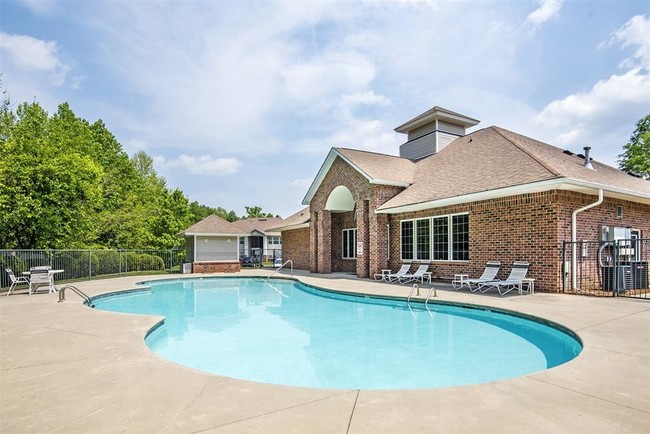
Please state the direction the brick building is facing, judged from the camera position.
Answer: facing the viewer and to the left of the viewer

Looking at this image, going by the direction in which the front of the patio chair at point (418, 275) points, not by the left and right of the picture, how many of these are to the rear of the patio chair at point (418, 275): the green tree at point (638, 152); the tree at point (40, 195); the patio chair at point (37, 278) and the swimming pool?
1

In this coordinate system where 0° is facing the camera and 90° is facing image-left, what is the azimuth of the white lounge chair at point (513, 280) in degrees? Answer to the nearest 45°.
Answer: approximately 45°

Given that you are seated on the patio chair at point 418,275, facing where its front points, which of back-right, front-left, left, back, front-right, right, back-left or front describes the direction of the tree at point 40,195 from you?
front-right

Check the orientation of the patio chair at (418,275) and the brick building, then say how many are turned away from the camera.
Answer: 0

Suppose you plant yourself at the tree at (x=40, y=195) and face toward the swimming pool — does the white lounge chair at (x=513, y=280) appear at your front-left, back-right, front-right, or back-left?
front-left

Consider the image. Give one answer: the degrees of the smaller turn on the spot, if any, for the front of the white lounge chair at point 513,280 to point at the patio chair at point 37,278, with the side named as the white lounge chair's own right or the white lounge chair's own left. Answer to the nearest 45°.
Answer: approximately 45° to the white lounge chair's own right

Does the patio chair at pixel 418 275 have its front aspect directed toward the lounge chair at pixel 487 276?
no

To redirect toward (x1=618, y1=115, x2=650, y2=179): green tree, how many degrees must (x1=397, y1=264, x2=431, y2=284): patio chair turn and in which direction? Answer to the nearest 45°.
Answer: approximately 180°

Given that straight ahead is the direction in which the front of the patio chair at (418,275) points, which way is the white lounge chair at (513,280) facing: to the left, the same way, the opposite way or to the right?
the same way

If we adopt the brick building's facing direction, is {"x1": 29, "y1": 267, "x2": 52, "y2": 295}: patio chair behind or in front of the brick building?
in front

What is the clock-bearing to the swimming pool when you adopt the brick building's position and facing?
The swimming pool is roughly at 11 o'clock from the brick building.
